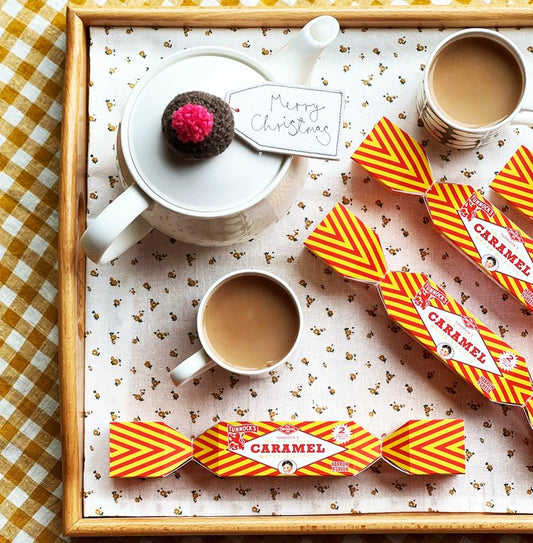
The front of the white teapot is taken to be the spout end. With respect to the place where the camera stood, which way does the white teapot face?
facing away from the viewer and to the right of the viewer
